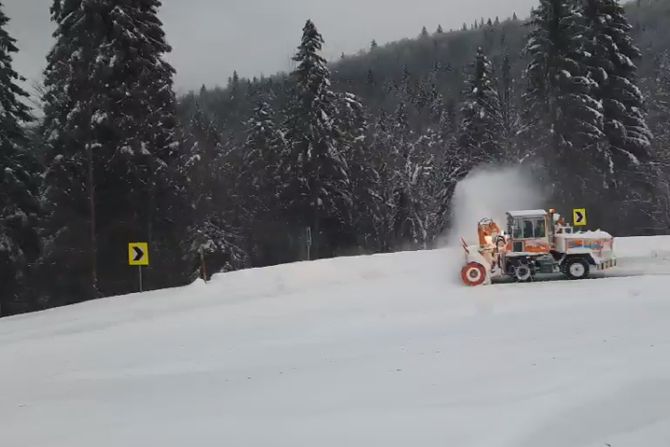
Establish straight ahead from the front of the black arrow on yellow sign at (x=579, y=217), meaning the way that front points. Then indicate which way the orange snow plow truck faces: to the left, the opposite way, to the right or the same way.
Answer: to the right

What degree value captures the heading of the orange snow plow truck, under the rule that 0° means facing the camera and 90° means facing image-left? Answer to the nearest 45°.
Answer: approximately 90°

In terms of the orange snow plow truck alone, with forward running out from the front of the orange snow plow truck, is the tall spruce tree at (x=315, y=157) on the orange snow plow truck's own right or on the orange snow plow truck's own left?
on the orange snow plow truck's own right

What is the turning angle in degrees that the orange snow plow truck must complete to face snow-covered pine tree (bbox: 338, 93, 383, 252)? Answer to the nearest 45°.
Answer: approximately 45° to its right

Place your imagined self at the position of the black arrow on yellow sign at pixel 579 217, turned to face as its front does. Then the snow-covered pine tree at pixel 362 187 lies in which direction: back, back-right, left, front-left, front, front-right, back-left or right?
back-right

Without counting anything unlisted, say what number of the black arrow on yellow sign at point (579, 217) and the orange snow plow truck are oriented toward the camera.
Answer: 1

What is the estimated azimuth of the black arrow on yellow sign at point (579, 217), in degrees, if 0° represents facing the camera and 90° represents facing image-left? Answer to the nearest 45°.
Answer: approximately 0°

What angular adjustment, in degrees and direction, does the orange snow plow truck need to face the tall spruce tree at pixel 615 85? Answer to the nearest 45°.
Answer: approximately 90° to its right

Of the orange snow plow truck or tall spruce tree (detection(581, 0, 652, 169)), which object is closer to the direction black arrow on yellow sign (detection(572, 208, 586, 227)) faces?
the orange snow plow truck

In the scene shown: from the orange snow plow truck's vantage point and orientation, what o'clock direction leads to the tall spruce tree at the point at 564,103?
The tall spruce tree is roughly at 3 o'clock from the orange snow plow truck.

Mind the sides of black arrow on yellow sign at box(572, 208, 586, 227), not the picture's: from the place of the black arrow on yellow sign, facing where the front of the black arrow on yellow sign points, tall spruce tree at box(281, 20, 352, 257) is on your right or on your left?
on your right

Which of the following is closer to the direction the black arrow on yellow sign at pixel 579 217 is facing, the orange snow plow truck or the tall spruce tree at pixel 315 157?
the orange snow plow truck

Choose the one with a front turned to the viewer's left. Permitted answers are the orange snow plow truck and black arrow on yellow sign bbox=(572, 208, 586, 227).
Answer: the orange snow plow truck

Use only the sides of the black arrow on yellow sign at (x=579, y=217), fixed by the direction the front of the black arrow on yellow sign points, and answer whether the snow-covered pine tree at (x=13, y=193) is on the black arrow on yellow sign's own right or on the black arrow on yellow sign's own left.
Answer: on the black arrow on yellow sign's own right
